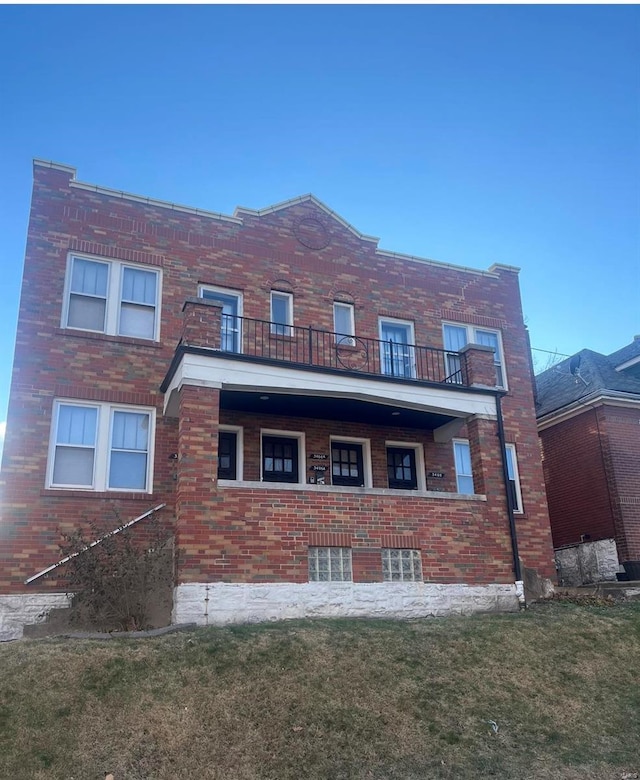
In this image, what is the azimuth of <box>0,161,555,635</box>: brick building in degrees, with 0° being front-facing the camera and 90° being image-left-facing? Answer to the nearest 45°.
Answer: approximately 315°

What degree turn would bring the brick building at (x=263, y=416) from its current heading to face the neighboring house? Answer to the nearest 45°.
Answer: approximately 90° to its left

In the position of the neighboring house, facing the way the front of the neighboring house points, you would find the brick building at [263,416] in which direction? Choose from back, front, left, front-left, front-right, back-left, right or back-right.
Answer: right

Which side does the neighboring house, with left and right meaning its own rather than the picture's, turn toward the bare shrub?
right

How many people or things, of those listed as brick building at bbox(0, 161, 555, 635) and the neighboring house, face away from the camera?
0

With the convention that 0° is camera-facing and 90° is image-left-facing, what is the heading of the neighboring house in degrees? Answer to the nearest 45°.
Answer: approximately 315°
